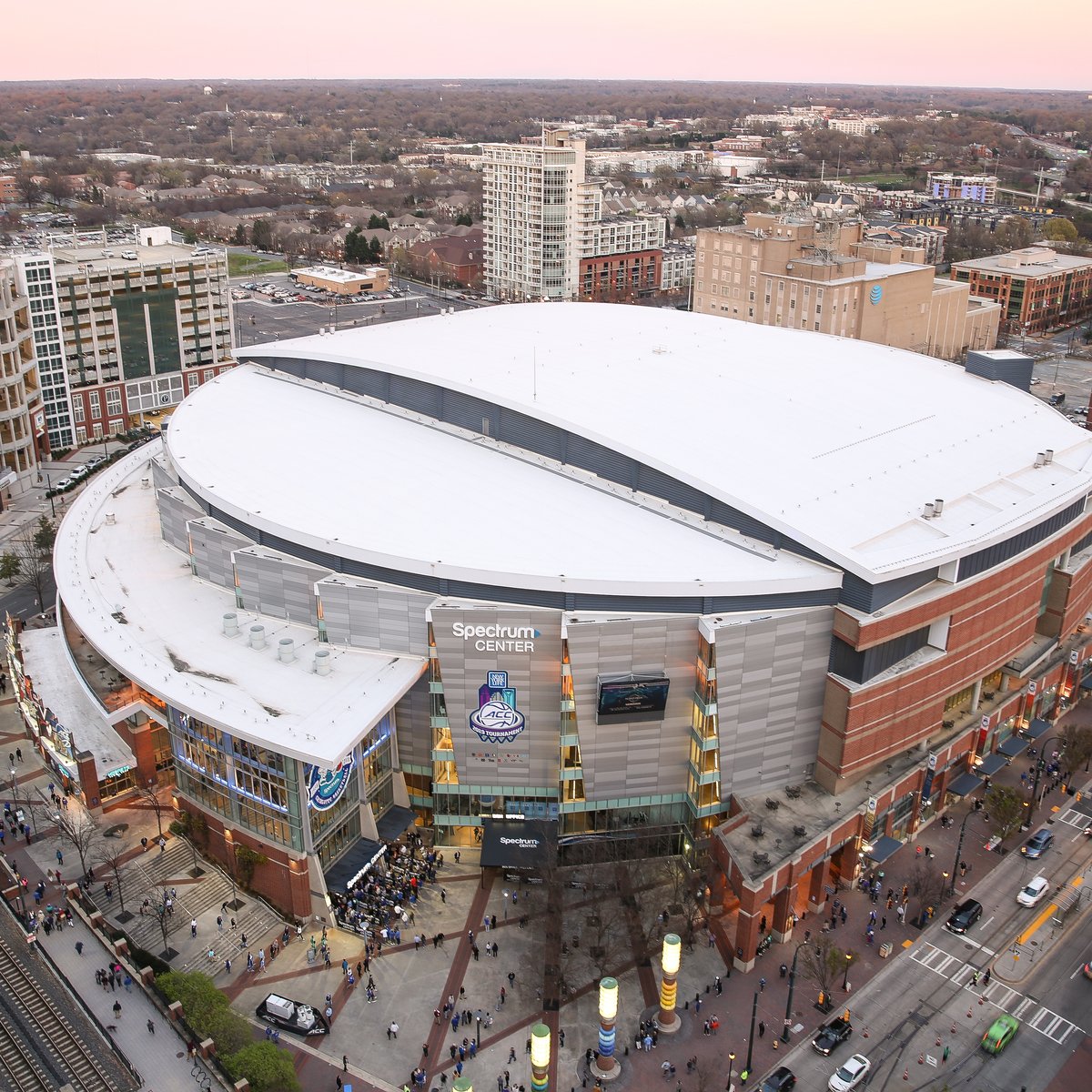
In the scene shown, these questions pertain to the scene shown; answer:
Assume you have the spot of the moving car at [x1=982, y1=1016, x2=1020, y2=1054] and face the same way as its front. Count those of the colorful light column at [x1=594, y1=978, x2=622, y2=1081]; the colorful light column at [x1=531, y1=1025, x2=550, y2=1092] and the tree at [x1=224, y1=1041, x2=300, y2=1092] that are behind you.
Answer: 3

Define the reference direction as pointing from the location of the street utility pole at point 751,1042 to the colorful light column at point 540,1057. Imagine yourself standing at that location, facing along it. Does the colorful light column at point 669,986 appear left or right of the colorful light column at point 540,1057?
right

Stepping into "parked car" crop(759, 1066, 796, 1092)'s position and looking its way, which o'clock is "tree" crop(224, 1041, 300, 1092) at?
The tree is roughly at 1 o'clock from the parked car.

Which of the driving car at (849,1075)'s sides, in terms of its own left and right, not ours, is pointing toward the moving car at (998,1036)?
back

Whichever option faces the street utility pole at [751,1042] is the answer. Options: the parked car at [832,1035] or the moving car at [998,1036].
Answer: the parked car at [832,1035]

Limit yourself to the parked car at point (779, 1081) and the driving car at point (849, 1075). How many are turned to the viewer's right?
0

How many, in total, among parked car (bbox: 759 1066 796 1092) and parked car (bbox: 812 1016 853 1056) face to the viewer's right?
0

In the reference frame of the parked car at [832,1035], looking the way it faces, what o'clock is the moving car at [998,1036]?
the moving car at [998,1036] is roughly at 7 o'clock from the parked car at [832,1035].

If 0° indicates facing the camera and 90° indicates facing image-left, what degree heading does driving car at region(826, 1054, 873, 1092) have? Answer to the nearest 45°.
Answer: approximately 45°

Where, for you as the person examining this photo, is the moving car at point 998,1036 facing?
facing away from the viewer and to the right of the viewer

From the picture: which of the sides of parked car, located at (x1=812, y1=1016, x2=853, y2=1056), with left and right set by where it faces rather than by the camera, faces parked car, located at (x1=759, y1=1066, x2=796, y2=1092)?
front

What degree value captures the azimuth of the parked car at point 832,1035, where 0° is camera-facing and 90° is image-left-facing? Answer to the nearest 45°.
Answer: approximately 45°

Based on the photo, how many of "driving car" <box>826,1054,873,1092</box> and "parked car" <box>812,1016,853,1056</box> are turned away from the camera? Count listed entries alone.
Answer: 0
